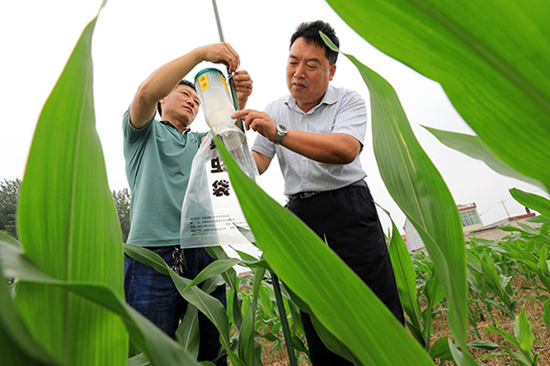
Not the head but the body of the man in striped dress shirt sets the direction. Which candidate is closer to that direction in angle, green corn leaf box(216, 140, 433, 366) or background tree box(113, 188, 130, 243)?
the green corn leaf

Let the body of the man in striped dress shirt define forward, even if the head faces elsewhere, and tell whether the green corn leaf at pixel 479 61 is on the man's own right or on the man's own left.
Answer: on the man's own left

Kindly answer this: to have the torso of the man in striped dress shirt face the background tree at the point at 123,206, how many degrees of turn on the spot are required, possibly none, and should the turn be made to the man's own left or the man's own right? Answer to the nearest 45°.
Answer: approximately 90° to the man's own right

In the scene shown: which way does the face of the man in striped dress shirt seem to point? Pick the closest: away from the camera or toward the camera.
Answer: toward the camera

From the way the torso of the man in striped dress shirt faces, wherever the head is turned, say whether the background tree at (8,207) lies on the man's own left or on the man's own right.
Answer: on the man's own right

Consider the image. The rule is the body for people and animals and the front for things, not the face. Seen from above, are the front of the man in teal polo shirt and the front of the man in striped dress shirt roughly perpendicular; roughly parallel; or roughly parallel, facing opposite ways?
roughly perpendicular

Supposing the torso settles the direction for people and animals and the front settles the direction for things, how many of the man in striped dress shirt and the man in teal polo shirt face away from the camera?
0

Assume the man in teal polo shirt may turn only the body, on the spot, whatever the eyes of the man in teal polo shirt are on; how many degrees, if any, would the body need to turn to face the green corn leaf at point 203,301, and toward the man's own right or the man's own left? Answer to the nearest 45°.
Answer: approximately 45° to the man's own right

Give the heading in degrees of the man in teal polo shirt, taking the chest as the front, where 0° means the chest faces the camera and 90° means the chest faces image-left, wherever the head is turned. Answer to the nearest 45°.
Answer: approximately 315°
